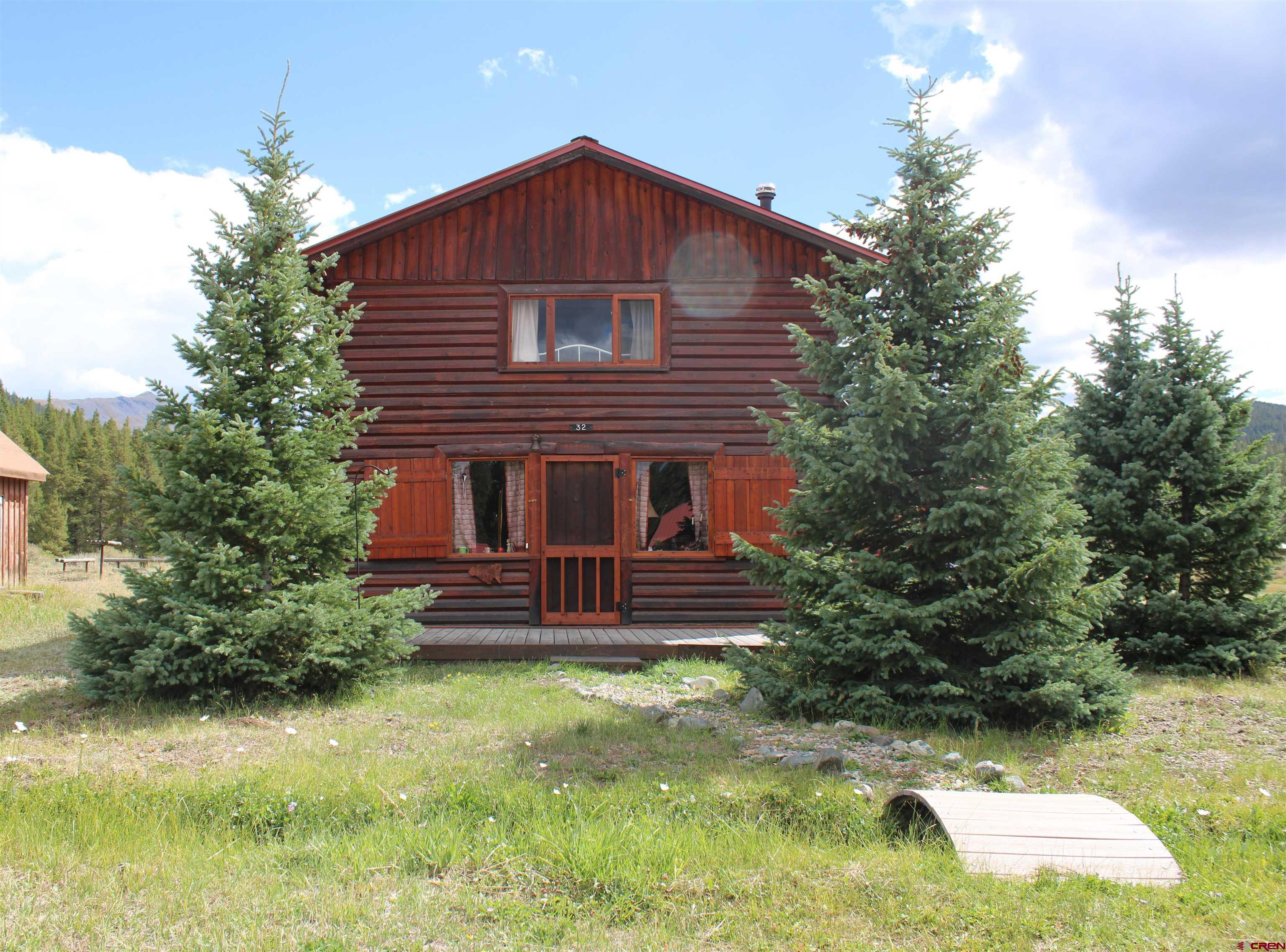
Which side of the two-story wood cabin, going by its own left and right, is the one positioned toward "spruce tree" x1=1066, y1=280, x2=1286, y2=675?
left

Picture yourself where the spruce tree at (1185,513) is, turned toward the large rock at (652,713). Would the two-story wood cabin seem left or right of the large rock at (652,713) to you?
right

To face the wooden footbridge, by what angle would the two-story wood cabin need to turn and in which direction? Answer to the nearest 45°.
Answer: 0° — it already faces it

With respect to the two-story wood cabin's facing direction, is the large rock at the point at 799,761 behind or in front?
in front

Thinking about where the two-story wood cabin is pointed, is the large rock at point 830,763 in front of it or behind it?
in front

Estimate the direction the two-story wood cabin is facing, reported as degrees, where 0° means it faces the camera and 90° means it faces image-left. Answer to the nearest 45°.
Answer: approximately 0°

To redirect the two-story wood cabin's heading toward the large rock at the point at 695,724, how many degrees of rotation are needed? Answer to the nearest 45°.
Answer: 0° — it already faces it

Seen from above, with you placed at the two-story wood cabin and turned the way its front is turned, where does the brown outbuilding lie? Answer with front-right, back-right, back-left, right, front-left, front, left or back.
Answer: back-right

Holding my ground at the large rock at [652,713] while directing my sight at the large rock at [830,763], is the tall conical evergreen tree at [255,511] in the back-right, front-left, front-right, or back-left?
back-right

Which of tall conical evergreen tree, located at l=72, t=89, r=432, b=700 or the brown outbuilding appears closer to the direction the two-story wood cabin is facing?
the tall conical evergreen tree

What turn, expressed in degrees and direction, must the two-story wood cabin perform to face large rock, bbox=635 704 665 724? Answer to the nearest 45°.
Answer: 0° — it already faces it

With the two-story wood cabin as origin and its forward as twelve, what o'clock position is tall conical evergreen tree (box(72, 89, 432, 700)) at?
The tall conical evergreen tree is roughly at 1 o'clock from the two-story wood cabin.

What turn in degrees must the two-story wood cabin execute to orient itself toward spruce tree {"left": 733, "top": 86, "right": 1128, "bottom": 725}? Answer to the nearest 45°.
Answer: approximately 45° to its left
